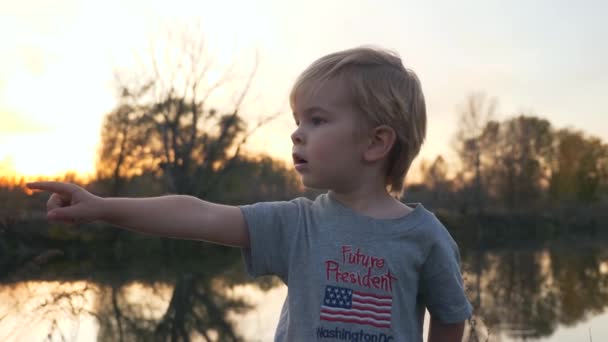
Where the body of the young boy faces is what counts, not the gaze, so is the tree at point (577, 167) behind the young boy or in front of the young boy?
behind

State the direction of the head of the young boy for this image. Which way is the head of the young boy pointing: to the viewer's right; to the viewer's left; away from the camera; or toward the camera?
to the viewer's left

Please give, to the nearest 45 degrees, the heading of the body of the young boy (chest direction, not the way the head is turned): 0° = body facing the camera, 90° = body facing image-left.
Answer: approximately 45°
